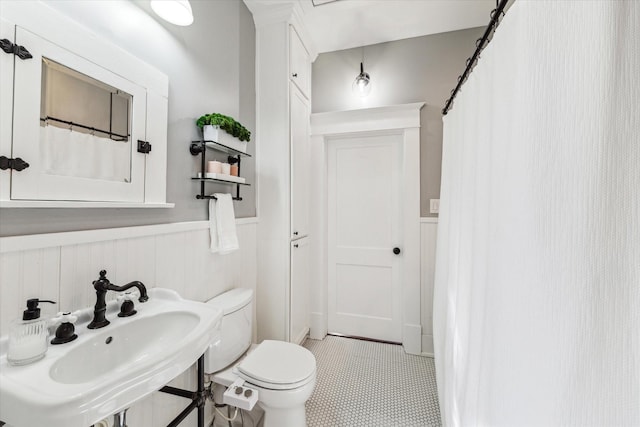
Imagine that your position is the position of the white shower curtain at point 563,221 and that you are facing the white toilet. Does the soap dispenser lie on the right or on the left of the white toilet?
left

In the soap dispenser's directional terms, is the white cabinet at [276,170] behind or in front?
in front

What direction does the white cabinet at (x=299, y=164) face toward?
to the viewer's right

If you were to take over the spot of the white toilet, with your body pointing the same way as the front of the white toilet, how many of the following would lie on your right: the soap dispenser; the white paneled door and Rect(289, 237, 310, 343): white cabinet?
1

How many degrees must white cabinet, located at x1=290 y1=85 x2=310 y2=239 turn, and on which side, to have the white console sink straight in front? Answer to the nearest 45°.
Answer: approximately 90° to its right

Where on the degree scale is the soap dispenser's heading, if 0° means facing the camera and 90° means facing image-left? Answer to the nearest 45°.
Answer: approximately 270°

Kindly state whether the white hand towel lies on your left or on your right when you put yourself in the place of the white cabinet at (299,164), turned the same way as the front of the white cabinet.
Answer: on your right

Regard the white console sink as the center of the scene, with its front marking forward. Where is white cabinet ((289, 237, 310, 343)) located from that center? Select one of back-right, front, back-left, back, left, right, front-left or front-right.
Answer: left

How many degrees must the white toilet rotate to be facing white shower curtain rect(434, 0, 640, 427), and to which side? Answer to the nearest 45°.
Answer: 0° — it already faces it

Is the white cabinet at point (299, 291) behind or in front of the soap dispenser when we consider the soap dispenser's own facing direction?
in front

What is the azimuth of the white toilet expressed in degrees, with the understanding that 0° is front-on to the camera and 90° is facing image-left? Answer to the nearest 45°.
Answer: approximately 315°

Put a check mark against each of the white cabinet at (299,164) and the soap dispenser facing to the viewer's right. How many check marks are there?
2
